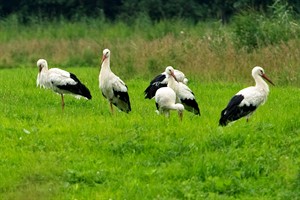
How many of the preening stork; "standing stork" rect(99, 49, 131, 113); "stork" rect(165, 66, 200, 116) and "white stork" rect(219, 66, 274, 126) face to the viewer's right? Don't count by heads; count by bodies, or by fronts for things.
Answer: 1

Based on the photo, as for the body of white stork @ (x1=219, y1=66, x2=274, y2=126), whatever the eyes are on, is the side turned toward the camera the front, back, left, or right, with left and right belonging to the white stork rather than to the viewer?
right

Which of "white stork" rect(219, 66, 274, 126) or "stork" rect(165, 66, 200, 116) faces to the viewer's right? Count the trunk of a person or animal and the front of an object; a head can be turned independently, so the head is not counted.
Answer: the white stork

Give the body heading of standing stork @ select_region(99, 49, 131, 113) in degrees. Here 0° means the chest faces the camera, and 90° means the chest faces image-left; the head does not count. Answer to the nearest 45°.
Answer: approximately 45°

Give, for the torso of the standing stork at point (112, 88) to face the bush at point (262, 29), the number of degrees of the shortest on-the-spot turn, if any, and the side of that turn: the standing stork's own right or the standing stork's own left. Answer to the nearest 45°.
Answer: approximately 180°

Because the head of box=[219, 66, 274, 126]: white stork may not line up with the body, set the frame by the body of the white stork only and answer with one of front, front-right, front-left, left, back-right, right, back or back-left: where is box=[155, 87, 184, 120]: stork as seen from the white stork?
back

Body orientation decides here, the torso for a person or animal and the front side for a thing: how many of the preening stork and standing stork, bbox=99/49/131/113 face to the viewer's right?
0

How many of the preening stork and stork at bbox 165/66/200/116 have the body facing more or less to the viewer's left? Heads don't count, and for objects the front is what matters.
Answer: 2

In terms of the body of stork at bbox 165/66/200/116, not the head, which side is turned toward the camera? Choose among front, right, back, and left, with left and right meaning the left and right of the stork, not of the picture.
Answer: left

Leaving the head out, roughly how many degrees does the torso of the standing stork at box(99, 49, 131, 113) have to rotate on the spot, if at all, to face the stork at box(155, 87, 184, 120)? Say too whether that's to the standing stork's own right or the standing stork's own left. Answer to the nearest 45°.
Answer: approximately 90° to the standing stork's own left

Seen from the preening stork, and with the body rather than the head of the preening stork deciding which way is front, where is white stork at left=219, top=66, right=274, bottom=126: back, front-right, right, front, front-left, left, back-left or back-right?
back-left

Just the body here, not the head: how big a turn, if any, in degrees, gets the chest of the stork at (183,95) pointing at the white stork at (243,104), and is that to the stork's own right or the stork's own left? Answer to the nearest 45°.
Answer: approximately 135° to the stork's own left
